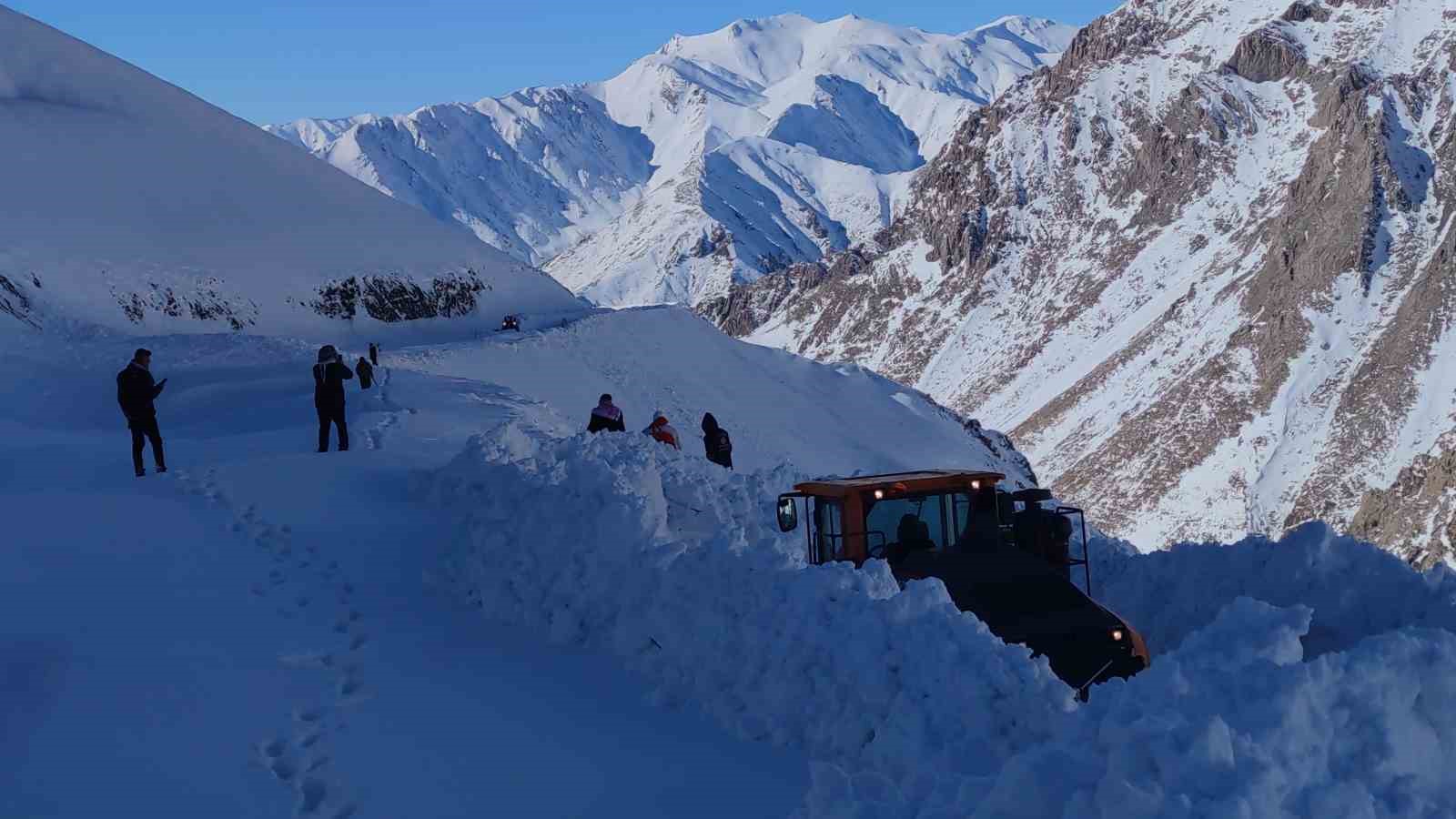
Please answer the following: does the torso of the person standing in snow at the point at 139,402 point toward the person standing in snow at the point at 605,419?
yes

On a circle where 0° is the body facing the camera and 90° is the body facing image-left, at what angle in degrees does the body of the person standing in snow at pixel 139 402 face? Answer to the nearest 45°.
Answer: approximately 270°
